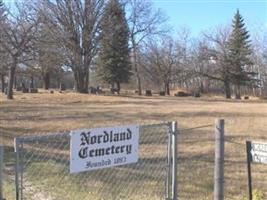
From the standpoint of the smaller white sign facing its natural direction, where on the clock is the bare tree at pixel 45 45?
The bare tree is roughly at 5 o'clock from the smaller white sign.

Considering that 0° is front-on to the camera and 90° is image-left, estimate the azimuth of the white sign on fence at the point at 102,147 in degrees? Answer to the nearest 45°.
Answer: approximately 315°

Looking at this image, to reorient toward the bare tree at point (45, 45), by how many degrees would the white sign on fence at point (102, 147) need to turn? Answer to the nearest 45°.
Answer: approximately 135° to its left

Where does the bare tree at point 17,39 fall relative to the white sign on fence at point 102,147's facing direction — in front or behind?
behind

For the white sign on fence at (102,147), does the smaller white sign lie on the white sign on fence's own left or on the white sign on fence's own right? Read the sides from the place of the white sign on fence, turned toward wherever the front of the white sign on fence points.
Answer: on the white sign on fence's own left

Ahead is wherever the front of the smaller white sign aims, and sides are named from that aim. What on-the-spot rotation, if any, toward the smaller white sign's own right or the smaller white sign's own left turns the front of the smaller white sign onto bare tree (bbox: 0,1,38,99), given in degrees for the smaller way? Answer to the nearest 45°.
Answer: approximately 135° to the smaller white sign's own right

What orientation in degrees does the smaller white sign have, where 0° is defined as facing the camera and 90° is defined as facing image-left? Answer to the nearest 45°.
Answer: approximately 0°
